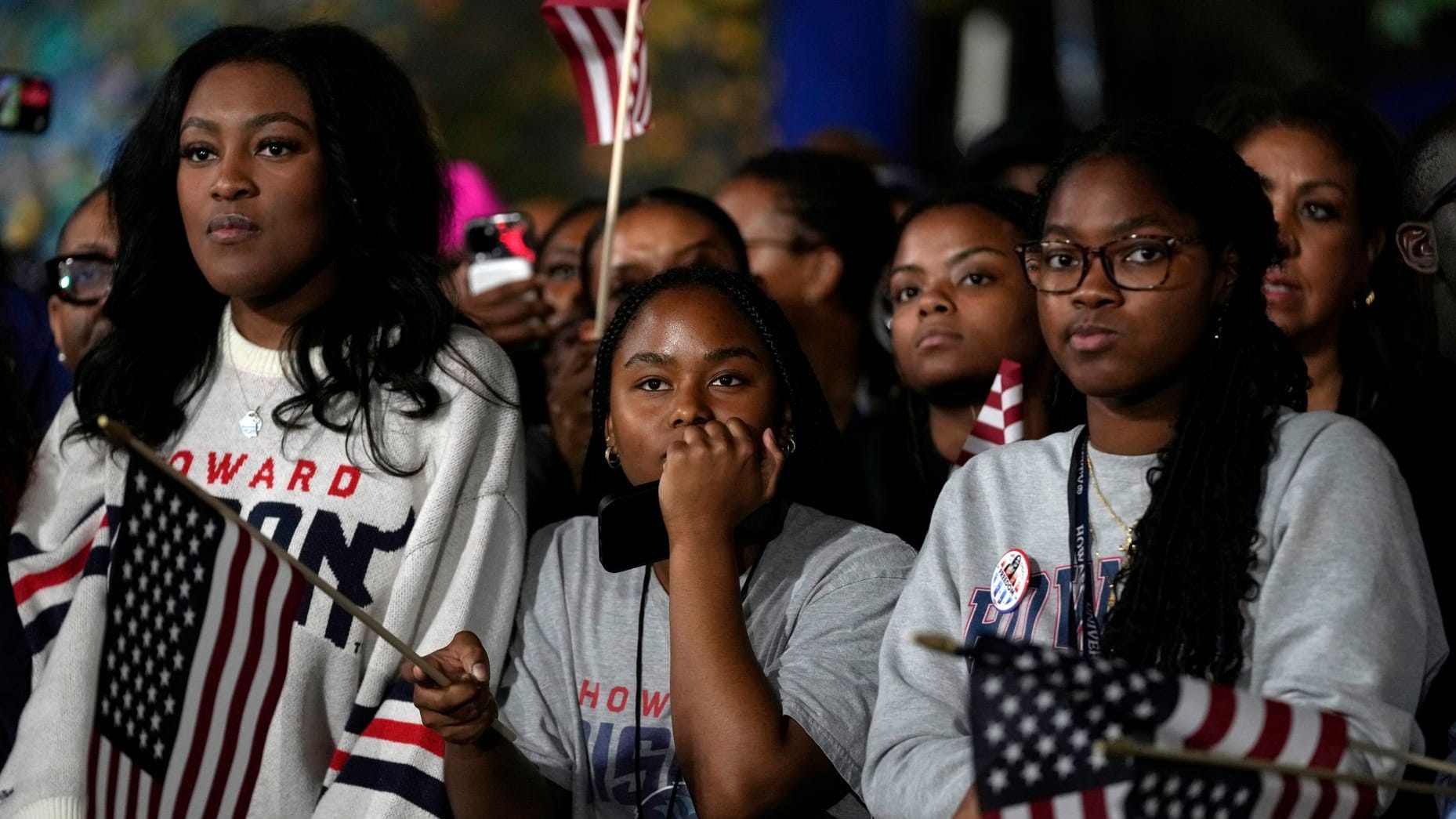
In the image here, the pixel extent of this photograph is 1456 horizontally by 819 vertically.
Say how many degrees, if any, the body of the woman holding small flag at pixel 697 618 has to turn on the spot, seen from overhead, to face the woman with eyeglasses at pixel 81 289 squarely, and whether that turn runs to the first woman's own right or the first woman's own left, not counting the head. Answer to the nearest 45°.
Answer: approximately 135° to the first woman's own right

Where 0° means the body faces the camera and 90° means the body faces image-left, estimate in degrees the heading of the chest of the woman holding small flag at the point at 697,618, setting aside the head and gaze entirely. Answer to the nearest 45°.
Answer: approximately 0°

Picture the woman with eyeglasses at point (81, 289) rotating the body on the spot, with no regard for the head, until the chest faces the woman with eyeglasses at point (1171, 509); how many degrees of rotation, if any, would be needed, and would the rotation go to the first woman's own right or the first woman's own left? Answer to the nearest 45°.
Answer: approximately 90° to the first woman's own left

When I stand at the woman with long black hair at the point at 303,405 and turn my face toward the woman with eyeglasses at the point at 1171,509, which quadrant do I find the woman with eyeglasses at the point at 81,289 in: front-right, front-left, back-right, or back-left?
back-left

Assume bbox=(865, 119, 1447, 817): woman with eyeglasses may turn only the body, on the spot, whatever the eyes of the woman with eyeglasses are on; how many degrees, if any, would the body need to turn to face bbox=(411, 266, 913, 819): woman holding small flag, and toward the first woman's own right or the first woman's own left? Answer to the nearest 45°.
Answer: approximately 45° to the first woman's own right

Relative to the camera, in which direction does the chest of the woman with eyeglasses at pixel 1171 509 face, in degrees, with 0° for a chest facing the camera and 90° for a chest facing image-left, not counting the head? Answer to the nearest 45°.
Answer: approximately 45°
